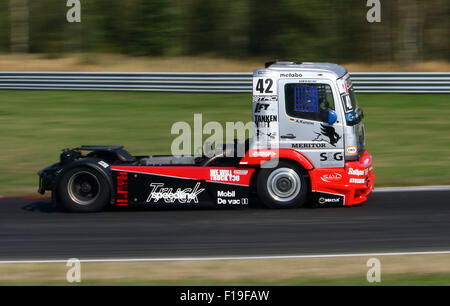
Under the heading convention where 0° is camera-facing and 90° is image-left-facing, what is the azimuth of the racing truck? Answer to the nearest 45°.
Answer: approximately 270°

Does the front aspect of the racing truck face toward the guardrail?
no
